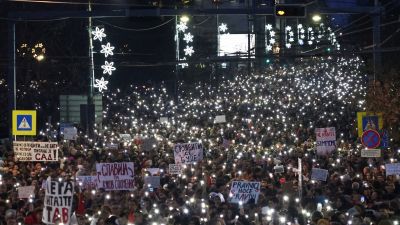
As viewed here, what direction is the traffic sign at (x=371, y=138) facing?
toward the camera

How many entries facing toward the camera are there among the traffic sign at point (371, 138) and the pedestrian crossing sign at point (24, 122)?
2

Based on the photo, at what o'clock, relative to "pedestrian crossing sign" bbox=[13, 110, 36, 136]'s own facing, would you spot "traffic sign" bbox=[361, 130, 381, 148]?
The traffic sign is roughly at 10 o'clock from the pedestrian crossing sign.

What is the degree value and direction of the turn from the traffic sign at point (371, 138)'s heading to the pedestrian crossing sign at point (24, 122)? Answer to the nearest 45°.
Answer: approximately 90° to its right
